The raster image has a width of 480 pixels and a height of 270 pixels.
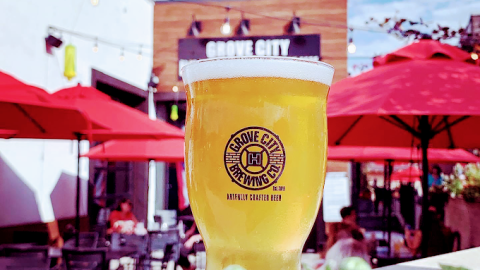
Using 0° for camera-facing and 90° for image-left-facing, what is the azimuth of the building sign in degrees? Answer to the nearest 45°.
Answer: approximately 0°

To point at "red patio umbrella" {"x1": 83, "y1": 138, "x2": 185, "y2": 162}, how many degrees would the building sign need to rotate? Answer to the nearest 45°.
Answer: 0° — it already faces it

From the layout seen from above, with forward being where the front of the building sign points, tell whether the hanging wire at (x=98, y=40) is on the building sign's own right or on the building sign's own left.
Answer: on the building sign's own right

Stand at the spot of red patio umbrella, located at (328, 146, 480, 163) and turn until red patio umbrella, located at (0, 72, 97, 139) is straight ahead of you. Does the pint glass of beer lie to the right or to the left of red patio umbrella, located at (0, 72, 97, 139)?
left

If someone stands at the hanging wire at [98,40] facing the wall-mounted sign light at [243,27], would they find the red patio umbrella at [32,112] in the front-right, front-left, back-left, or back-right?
back-right

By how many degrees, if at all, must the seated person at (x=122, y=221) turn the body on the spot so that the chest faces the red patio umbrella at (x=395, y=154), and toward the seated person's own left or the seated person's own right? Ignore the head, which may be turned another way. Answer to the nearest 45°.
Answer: approximately 90° to the seated person's own left

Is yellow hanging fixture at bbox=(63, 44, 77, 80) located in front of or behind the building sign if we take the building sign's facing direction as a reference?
in front
